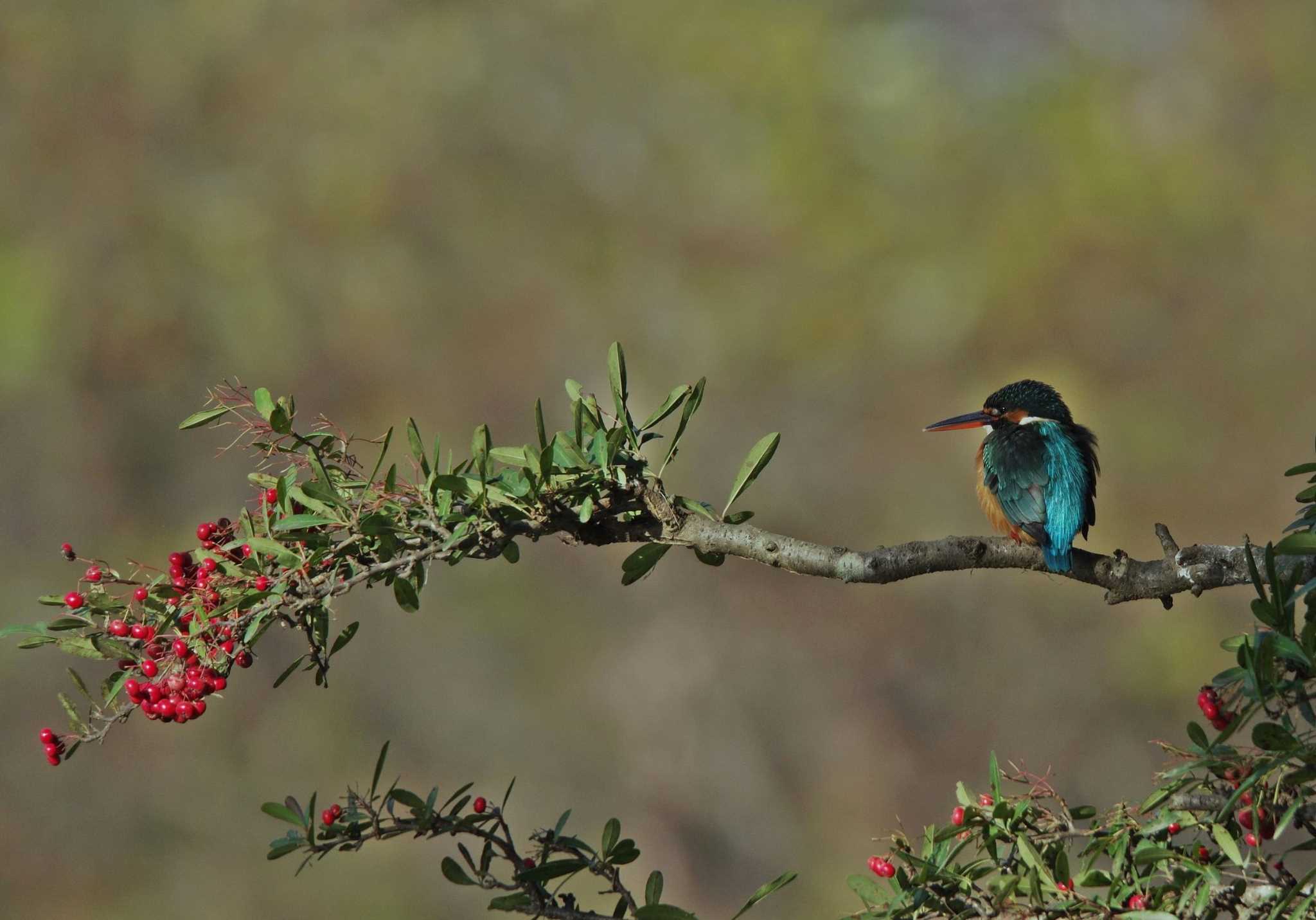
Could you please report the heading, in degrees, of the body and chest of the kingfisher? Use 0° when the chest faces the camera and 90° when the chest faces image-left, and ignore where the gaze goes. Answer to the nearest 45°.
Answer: approximately 135°
